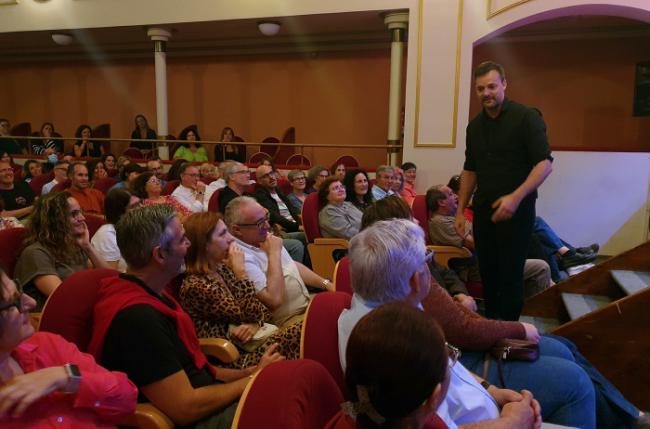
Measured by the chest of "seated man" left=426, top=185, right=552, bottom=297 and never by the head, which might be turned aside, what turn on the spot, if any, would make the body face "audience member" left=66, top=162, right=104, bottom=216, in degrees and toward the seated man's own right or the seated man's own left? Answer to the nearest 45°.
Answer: approximately 180°

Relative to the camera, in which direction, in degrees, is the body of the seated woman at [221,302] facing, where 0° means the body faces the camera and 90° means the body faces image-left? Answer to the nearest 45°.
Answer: approximately 270°

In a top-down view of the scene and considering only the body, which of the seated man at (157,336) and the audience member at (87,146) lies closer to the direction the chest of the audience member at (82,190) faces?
the seated man

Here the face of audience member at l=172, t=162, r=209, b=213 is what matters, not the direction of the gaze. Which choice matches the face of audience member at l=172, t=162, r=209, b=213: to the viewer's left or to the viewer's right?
to the viewer's right

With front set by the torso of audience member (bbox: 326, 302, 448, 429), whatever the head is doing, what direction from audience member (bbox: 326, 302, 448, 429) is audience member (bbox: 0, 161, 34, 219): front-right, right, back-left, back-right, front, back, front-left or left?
left

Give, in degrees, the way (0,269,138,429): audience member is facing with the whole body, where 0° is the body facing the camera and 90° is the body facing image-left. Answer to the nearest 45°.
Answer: approximately 315°

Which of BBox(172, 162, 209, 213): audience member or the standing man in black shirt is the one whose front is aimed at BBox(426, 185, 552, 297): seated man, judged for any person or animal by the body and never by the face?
the audience member

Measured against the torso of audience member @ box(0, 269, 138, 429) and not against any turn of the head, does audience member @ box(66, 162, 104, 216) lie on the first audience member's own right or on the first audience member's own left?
on the first audience member's own left

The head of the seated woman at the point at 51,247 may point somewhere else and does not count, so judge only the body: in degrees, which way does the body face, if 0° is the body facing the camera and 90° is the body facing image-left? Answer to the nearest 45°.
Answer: approximately 270°
